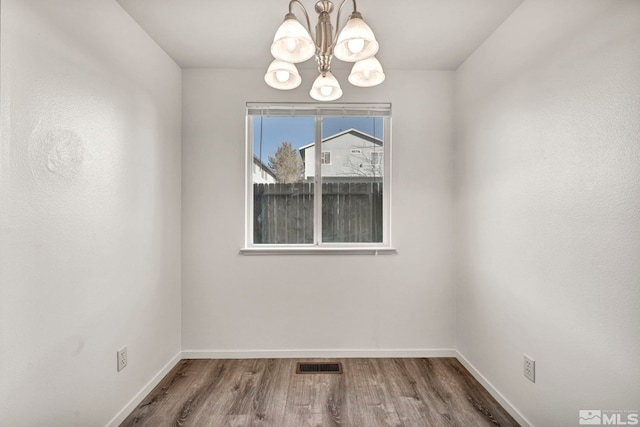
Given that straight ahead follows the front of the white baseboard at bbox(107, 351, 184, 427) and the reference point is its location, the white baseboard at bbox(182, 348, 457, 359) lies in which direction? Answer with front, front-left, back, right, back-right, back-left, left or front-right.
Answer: front

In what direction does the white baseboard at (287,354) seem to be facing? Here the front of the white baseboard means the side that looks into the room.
toward the camera

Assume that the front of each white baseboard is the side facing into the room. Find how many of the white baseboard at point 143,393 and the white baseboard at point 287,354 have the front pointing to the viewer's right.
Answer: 1

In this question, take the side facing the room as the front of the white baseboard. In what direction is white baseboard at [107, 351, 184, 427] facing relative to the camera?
to the viewer's right

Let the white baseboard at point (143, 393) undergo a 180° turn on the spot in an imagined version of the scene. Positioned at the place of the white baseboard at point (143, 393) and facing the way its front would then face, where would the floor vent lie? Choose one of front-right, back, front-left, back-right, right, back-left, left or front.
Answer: back
